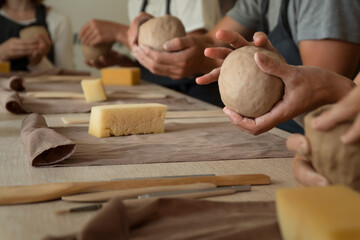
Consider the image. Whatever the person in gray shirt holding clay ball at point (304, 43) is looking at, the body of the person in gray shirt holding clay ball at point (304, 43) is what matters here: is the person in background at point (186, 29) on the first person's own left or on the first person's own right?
on the first person's own right

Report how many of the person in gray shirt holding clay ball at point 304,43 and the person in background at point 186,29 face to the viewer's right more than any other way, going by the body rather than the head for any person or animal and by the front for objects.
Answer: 0

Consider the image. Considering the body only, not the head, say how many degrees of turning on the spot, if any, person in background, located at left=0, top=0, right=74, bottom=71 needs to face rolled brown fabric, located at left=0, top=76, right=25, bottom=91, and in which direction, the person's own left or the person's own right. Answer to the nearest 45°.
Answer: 0° — they already face it

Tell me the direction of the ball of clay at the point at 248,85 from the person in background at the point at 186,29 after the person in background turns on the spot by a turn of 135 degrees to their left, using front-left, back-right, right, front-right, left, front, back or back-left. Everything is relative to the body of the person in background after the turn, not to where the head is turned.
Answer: right

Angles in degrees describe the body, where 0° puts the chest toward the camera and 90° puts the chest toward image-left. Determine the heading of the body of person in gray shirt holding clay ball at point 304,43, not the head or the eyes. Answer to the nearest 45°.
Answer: approximately 45°

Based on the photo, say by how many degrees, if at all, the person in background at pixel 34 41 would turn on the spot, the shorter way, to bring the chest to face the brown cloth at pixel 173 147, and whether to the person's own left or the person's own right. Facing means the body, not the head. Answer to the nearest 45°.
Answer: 0° — they already face it

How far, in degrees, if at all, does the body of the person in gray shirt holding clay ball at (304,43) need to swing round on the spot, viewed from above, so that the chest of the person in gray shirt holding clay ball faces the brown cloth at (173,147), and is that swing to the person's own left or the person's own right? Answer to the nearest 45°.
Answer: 0° — they already face it

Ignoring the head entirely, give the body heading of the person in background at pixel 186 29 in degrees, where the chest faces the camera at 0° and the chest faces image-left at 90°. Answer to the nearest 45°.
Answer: approximately 45°

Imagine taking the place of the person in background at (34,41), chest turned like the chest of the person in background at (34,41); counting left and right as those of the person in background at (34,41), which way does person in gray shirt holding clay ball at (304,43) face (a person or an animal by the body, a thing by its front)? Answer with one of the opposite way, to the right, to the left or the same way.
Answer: to the right

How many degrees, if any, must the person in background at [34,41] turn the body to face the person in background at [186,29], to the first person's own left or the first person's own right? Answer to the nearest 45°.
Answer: approximately 45° to the first person's own left

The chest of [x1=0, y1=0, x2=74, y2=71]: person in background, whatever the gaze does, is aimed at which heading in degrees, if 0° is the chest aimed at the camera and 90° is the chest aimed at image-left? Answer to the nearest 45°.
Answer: approximately 0°

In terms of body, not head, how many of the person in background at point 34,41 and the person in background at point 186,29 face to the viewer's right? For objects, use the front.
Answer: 0

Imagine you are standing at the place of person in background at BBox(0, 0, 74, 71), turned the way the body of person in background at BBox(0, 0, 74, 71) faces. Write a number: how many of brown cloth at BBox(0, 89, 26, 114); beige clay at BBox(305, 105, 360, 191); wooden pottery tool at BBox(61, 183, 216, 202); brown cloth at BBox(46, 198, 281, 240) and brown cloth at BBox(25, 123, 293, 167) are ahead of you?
5
